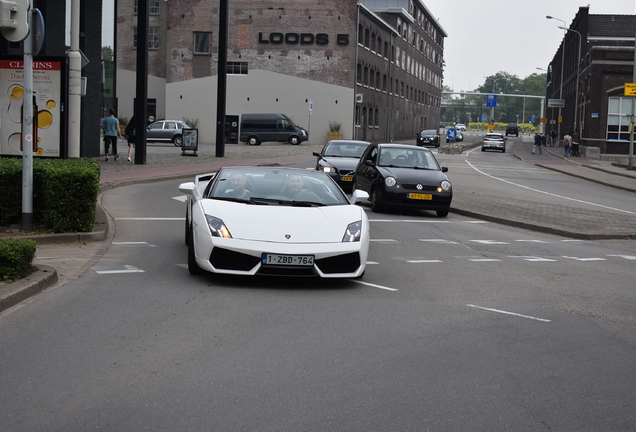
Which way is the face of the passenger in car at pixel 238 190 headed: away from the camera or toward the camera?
toward the camera

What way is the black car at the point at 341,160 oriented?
toward the camera

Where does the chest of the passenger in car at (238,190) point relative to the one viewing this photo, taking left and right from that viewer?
facing the viewer

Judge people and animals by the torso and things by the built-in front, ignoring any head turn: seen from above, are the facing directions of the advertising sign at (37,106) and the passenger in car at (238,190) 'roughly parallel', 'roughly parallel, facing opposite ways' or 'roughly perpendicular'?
roughly parallel

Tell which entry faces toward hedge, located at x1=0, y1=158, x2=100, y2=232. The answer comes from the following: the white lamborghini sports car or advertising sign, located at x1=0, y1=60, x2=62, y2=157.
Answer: the advertising sign

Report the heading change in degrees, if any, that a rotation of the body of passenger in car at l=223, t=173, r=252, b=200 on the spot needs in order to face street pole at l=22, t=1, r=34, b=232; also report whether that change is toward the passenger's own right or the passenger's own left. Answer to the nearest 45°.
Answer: approximately 135° to the passenger's own right

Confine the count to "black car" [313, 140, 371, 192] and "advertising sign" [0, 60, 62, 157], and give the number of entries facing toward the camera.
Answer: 2

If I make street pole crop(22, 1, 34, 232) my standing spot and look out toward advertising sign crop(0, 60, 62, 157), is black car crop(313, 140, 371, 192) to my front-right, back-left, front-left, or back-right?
front-right

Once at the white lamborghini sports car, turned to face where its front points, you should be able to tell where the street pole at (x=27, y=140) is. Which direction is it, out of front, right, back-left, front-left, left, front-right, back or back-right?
back-right

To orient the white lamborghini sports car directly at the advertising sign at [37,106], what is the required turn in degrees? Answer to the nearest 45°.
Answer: approximately 135° to its right

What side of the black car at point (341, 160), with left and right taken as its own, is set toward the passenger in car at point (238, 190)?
front

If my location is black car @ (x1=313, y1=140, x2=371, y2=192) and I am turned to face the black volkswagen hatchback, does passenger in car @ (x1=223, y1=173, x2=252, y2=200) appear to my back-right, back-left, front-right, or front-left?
front-right
